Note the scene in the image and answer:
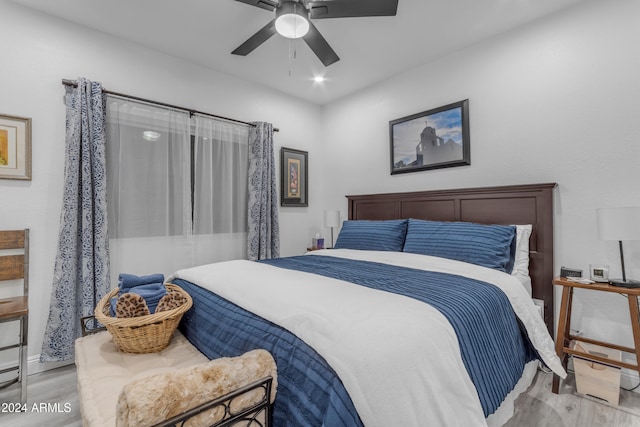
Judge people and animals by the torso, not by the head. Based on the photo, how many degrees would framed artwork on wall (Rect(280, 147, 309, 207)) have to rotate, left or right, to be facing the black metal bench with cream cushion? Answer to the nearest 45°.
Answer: approximately 45° to its right

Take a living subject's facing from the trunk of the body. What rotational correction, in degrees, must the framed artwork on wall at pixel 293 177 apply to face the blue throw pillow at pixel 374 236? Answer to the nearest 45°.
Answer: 0° — it already faces it

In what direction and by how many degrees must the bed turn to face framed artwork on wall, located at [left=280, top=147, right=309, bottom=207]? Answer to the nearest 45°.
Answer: approximately 90° to its right

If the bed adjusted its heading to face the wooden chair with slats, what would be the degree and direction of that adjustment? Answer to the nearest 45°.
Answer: approximately 45° to its right

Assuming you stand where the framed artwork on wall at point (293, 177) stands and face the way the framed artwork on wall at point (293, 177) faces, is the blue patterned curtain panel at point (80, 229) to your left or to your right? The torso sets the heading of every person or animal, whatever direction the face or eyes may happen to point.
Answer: on your right

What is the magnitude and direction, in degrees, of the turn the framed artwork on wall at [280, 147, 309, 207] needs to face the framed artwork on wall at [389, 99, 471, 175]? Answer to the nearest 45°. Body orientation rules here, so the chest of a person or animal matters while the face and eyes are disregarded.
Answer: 0° — it already faces it

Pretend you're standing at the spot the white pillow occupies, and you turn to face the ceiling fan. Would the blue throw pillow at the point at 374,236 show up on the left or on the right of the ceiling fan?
right

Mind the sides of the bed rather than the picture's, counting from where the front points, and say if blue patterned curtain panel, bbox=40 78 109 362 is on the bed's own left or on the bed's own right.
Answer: on the bed's own right

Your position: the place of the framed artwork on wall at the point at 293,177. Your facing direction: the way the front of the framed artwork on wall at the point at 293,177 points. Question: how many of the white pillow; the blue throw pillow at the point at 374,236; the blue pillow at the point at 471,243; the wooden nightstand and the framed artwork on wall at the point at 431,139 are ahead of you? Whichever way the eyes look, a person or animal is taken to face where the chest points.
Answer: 5

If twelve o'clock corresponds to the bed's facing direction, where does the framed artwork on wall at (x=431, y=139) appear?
The framed artwork on wall is roughly at 5 o'clock from the bed.

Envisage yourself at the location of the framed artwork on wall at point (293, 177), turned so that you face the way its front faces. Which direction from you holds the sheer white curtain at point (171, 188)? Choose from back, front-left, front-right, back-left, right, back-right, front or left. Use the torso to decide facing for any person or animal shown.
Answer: right

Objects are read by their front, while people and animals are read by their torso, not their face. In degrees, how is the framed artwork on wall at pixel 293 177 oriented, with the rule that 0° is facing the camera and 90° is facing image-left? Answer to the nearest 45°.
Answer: approximately 315°

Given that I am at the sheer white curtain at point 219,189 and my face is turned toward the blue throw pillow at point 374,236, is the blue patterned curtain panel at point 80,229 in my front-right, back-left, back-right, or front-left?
back-right

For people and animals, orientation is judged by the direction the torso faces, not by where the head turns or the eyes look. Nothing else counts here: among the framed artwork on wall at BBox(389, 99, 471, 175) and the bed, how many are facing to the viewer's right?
0

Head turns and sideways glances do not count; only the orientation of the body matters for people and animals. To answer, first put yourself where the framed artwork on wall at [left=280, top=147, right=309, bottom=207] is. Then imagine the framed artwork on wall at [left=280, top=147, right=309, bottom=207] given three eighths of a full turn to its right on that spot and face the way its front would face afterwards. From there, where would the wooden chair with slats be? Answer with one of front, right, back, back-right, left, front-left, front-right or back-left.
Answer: front-left

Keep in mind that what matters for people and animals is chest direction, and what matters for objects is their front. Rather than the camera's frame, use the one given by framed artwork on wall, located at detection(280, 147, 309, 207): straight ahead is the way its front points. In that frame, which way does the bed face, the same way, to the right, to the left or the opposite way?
to the right
